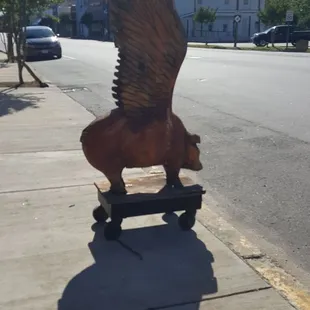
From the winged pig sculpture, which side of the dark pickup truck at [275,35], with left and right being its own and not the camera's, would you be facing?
left

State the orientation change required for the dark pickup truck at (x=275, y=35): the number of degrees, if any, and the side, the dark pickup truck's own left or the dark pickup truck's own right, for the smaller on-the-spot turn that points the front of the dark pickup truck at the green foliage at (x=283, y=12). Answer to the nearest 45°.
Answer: approximately 90° to the dark pickup truck's own right

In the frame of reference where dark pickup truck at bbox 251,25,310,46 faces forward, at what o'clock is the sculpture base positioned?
The sculpture base is roughly at 9 o'clock from the dark pickup truck.

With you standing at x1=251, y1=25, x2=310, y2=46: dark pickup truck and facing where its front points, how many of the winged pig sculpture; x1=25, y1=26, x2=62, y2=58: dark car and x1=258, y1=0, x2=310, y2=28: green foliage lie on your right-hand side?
1

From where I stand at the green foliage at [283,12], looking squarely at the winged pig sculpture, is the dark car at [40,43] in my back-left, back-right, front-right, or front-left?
front-right

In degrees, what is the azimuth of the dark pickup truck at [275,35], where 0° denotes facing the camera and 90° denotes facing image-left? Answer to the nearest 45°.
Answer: approximately 90°

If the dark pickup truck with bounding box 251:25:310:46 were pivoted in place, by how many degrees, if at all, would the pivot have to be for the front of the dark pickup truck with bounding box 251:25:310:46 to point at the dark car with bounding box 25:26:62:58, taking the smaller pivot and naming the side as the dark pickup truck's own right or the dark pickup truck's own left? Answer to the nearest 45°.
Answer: approximately 45° to the dark pickup truck's own left

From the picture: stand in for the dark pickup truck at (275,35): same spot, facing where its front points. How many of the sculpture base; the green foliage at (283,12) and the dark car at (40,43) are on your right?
1

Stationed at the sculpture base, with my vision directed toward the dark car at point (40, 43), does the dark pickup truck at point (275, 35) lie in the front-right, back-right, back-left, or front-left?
front-right
